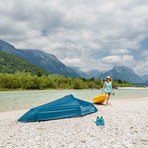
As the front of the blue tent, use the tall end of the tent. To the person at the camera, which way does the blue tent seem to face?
facing to the right of the viewer
